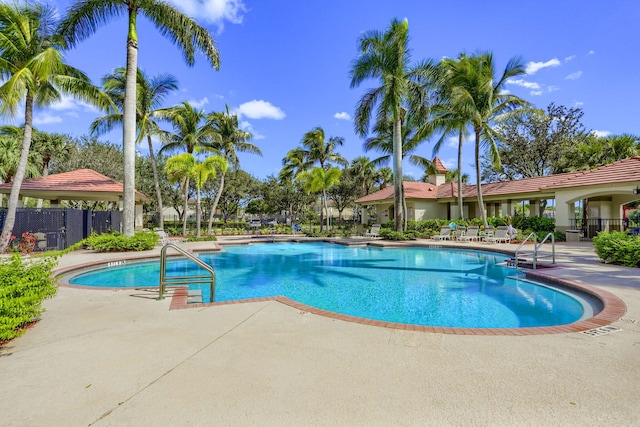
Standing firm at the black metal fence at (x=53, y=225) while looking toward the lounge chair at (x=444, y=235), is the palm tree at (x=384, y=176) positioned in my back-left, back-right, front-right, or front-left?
front-left

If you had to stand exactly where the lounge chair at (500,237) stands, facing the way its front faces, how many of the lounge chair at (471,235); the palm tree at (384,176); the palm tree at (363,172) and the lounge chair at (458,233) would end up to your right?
4

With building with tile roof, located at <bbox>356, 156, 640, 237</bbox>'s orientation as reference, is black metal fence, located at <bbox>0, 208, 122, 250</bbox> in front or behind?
in front

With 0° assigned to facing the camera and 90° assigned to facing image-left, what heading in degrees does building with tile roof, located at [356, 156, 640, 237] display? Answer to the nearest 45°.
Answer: approximately 45°

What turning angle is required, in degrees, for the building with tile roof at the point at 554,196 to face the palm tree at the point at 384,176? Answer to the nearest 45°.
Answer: approximately 90° to its right

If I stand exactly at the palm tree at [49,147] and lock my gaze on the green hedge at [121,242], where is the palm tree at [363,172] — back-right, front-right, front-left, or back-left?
front-left

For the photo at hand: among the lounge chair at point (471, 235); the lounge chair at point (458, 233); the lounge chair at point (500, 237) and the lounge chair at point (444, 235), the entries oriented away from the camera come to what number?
0

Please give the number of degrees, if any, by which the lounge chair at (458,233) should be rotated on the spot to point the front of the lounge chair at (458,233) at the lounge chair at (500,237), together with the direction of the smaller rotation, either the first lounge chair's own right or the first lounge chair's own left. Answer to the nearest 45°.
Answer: approximately 90° to the first lounge chair's own left

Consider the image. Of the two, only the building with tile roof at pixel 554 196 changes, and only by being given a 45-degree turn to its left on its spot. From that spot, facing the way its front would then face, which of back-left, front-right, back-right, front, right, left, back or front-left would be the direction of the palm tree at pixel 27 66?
front-right

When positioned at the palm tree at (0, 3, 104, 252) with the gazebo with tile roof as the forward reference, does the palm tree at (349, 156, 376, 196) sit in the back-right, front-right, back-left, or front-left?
front-right

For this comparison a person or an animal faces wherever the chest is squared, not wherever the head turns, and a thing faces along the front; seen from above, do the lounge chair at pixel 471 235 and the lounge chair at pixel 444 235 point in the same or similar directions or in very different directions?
same or similar directions

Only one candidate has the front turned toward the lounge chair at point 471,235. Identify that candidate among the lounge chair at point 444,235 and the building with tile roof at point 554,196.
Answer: the building with tile roof

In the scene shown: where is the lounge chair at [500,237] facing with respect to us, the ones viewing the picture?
facing the viewer and to the left of the viewer

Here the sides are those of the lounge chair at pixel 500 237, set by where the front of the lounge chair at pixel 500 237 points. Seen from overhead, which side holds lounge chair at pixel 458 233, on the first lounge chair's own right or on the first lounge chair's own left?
on the first lounge chair's own right
